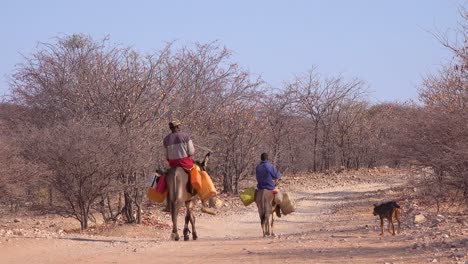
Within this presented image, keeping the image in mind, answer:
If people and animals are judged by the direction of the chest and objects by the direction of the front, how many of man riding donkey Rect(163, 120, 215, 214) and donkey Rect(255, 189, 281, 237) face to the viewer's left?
0

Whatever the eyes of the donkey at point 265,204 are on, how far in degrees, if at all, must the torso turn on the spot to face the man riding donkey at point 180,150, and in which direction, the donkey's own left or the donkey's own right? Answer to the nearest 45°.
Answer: approximately 135° to the donkey's own left

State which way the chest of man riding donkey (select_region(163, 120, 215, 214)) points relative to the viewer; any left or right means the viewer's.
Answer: facing away from the viewer and to the right of the viewer

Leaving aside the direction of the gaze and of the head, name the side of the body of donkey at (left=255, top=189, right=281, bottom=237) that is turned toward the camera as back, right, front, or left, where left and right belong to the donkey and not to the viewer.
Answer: back

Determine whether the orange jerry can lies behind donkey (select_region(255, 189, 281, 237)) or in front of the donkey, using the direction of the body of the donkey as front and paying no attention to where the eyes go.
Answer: behind

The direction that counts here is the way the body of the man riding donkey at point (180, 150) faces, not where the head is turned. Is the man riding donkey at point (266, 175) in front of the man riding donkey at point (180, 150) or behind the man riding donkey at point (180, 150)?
in front
